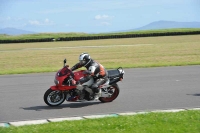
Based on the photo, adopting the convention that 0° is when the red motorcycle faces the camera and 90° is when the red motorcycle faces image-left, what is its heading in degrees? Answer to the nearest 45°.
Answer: approximately 90°
